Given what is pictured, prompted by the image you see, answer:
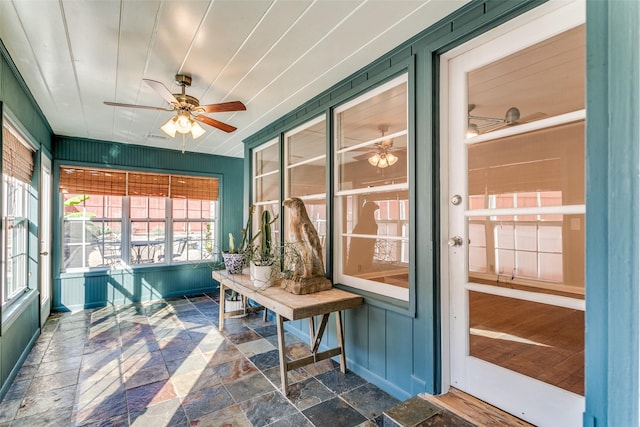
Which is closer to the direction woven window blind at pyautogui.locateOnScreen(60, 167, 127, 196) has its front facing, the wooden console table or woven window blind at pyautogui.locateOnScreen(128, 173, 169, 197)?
the wooden console table

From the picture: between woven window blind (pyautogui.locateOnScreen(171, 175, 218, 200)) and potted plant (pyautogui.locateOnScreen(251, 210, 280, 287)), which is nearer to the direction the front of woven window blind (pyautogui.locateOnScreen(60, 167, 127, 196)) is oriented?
the potted plant

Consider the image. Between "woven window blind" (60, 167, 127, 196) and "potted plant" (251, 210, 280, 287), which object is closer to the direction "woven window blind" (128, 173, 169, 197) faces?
the potted plant

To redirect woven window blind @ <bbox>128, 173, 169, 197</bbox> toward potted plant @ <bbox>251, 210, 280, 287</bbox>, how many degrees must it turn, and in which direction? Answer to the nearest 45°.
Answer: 0° — it already faces it

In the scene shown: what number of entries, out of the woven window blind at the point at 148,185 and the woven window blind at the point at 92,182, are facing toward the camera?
2

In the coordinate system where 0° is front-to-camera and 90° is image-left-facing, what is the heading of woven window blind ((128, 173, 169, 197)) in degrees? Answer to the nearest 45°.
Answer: approximately 0°

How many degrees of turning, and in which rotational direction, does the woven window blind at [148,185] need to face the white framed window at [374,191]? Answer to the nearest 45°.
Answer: approximately 45° to its left

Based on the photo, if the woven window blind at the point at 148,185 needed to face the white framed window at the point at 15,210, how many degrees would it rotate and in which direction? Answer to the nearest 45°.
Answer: approximately 45° to its right

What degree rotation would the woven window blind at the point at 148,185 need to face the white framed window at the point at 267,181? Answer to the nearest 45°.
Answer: approximately 45° to its left

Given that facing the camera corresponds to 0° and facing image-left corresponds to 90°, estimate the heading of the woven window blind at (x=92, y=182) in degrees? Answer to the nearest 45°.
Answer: approximately 0°
